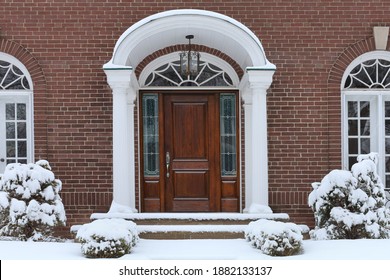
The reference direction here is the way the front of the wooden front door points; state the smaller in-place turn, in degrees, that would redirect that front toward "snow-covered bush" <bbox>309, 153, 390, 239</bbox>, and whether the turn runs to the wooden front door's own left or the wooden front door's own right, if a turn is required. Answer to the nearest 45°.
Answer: approximately 45° to the wooden front door's own left

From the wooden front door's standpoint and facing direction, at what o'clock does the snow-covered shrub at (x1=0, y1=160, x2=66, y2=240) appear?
The snow-covered shrub is roughly at 2 o'clock from the wooden front door.

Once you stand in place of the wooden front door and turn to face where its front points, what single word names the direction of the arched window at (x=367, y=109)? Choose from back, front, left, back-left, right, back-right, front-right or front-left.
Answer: left

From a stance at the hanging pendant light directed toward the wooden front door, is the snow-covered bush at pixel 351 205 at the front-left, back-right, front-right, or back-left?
back-right

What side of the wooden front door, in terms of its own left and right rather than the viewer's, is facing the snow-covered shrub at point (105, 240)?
front

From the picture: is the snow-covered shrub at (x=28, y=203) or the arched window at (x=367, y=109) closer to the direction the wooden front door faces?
the snow-covered shrub

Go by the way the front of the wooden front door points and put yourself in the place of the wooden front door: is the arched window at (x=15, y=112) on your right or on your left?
on your right

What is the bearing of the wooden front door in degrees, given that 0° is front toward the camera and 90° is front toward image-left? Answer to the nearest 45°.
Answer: approximately 0°
